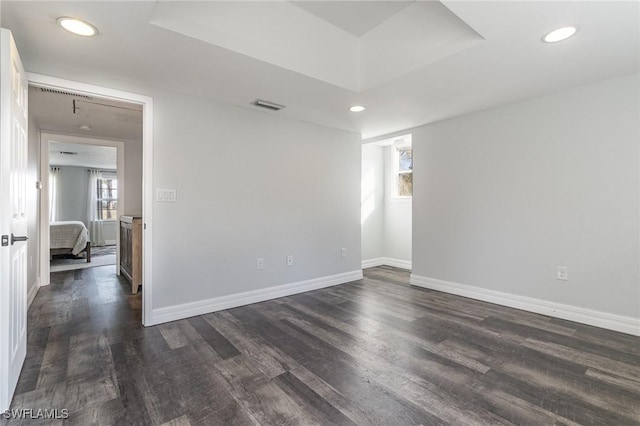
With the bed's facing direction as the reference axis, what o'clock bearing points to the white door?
The white door is roughly at 3 o'clock from the bed.

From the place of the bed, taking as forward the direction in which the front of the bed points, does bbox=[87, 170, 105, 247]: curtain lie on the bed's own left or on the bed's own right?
on the bed's own left

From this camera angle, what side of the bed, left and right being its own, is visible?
right

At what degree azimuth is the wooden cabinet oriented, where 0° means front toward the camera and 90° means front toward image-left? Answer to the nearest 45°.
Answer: approximately 90°

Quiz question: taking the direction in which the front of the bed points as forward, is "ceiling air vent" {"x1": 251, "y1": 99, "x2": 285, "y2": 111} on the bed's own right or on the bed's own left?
on the bed's own right

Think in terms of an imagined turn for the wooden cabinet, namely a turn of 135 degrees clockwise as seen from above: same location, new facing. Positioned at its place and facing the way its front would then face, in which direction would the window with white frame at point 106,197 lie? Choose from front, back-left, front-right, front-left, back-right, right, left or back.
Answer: front-left

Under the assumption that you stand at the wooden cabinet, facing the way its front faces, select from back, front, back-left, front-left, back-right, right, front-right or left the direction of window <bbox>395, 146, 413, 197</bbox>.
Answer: back

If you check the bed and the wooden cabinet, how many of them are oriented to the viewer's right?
1

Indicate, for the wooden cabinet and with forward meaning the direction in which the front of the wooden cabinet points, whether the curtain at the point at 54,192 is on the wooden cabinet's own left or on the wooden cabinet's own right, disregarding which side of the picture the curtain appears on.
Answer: on the wooden cabinet's own right

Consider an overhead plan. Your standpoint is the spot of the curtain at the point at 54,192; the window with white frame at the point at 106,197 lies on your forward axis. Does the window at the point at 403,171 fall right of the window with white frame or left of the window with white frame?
right

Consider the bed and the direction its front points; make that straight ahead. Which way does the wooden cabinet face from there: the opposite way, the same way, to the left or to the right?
the opposite way
